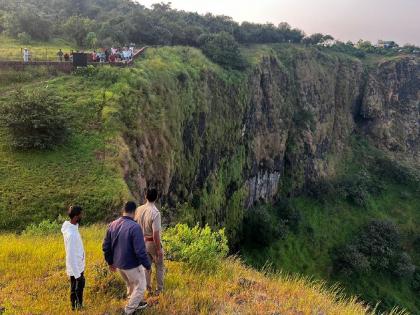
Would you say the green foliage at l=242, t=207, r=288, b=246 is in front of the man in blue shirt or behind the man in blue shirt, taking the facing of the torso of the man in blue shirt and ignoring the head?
in front

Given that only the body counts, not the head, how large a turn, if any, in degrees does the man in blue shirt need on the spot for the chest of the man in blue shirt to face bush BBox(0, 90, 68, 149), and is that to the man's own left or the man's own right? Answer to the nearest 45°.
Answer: approximately 45° to the man's own left

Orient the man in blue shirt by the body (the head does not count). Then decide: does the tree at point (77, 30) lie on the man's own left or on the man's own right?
on the man's own left

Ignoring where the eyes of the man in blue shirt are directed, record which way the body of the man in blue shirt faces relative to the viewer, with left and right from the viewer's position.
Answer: facing away from the viewer and to the right of the viewer

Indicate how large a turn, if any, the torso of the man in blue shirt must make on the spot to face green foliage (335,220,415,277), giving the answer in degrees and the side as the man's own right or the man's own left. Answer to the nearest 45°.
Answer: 0° — they already face it

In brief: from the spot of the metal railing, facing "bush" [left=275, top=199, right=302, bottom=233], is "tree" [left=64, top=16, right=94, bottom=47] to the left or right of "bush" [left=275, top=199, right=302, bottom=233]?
left

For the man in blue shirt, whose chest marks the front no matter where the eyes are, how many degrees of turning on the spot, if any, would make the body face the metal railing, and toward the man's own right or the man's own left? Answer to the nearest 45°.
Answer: approximately 45° to the man's own left

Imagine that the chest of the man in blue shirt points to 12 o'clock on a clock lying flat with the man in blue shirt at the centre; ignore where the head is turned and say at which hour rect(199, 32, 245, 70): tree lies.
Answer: The tree is roughly at 11 o'clock from the man in blue shirt.

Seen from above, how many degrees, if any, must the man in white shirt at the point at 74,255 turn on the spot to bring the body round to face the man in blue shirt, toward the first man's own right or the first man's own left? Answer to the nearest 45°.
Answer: approximately 45° to the first man's own right

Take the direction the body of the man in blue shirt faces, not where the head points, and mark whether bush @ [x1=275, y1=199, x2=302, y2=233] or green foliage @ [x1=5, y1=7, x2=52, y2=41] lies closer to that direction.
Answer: the bush

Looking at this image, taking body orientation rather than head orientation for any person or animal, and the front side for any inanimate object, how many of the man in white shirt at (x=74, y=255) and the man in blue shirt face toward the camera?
0

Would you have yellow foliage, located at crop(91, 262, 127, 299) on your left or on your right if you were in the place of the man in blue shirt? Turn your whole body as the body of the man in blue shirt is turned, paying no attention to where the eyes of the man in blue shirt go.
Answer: on your left
